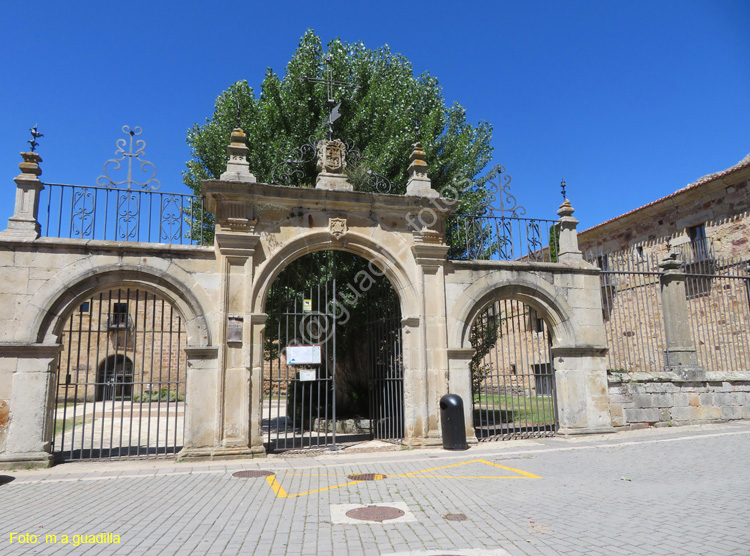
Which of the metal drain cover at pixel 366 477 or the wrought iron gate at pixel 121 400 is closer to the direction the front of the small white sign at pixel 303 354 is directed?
the metal drain cover

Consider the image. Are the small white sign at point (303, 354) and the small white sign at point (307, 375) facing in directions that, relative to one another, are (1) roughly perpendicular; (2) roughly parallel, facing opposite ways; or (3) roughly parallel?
roughly parallel

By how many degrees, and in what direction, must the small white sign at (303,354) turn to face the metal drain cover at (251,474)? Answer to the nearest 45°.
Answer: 0° — it already faces it

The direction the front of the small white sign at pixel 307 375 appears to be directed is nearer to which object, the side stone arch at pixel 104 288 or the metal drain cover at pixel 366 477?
the metal drain cover

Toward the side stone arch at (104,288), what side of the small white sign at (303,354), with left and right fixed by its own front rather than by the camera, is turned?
right

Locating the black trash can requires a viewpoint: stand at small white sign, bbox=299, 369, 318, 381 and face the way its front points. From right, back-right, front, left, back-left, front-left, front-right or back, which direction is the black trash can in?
left

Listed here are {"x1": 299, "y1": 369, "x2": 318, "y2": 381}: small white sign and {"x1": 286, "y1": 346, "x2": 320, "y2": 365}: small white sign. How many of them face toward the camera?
2

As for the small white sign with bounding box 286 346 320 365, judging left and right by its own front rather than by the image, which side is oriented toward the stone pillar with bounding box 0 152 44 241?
right

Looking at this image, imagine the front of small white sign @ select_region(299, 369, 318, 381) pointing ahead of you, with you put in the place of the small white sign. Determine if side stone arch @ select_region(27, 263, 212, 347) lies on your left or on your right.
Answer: on your right

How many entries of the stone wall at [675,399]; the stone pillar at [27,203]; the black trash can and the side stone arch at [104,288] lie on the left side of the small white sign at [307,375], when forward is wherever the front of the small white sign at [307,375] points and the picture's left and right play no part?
2

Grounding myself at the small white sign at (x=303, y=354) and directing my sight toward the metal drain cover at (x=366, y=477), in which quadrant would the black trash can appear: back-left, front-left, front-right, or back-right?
front-left

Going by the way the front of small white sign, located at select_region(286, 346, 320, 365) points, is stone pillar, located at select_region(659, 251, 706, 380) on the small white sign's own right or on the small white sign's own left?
on the small white sign's own left

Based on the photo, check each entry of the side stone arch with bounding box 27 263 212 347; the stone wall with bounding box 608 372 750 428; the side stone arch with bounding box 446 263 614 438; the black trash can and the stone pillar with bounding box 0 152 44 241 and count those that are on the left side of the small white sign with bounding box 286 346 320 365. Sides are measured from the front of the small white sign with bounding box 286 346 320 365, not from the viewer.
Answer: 3

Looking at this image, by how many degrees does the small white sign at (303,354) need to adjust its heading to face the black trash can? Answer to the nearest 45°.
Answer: approximately 90° to its left

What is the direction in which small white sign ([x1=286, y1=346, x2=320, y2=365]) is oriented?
toward the camera
